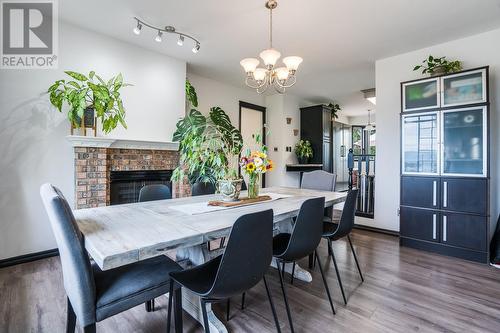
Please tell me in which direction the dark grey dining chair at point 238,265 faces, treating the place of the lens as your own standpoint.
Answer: facing away from the viewer and to the left of the viewer

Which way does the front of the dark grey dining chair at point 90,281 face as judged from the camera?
facing away from the viewer and to the right of the viewer

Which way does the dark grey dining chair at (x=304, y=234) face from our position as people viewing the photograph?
facing away from the viewer and to the left of the viewer

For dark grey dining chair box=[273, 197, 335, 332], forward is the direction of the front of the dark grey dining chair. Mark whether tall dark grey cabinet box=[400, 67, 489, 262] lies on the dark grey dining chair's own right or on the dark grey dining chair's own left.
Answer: on the dark grey dining chair's own right

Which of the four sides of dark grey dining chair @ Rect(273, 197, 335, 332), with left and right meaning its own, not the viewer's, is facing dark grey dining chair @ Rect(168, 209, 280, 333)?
left

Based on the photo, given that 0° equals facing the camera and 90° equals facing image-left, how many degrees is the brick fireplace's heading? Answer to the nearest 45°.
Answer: approximately 315°

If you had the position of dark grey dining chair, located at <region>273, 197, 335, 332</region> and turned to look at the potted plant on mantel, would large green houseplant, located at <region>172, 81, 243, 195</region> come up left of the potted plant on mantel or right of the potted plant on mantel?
right

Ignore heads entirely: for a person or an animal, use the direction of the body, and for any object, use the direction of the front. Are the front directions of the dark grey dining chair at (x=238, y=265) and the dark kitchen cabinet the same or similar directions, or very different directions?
very different directions

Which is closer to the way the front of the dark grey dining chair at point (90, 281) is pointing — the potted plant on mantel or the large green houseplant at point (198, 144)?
the large green houseplant

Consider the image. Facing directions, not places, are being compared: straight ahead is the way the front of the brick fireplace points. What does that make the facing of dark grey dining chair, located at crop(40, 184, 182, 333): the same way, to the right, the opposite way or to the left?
to the left

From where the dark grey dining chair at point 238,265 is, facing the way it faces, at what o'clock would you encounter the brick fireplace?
The brick fireplace is roughly at 12 o'clock from the dark grey dining chair.

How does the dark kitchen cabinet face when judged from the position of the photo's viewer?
facing the viewer and to the right of the viewer

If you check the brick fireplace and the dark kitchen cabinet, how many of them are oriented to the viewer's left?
0

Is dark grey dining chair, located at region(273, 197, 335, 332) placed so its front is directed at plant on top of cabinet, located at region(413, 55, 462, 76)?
no

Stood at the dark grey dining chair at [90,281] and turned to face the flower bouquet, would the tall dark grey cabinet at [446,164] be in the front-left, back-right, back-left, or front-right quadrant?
front-right

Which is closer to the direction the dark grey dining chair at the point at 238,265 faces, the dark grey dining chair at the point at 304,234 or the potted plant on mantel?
the potted plant on mantel

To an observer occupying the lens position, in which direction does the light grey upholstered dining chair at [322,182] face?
facing the viewer and to the left of the viewer

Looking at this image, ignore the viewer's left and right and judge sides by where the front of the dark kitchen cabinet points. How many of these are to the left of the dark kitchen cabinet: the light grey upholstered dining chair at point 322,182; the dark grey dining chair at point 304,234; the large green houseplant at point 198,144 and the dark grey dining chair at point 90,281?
0

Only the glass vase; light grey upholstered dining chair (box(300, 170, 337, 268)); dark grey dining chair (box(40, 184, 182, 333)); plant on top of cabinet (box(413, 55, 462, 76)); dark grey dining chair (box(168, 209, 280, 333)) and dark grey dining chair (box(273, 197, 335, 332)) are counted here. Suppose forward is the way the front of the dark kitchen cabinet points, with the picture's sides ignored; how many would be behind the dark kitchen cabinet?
0

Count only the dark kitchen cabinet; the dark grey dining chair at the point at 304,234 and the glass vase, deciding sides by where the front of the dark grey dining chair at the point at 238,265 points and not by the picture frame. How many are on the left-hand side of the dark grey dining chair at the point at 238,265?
0
